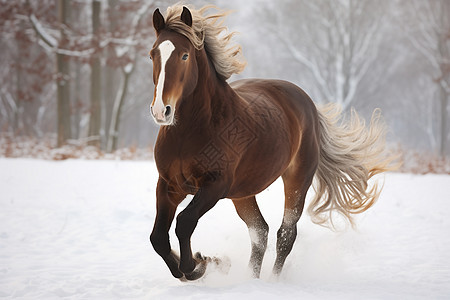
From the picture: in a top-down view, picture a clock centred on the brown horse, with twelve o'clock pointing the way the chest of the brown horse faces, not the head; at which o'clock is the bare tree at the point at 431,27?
The bare tree is roughly at 5 o'clock from the brown horse.

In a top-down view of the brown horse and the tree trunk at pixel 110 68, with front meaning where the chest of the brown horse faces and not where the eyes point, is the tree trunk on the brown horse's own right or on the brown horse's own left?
on the brown horse's own right

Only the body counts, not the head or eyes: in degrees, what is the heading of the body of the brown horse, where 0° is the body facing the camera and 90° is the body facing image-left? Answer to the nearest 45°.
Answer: approximately 45°

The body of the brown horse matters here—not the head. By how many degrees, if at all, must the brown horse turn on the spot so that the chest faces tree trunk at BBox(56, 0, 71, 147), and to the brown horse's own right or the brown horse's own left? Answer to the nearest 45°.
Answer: approximately 90° to the brown horse's own right

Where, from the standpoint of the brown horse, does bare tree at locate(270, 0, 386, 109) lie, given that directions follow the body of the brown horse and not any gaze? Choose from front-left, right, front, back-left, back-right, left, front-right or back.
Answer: back-right

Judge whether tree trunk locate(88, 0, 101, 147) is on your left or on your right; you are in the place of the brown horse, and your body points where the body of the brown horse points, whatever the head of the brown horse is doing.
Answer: on your right
